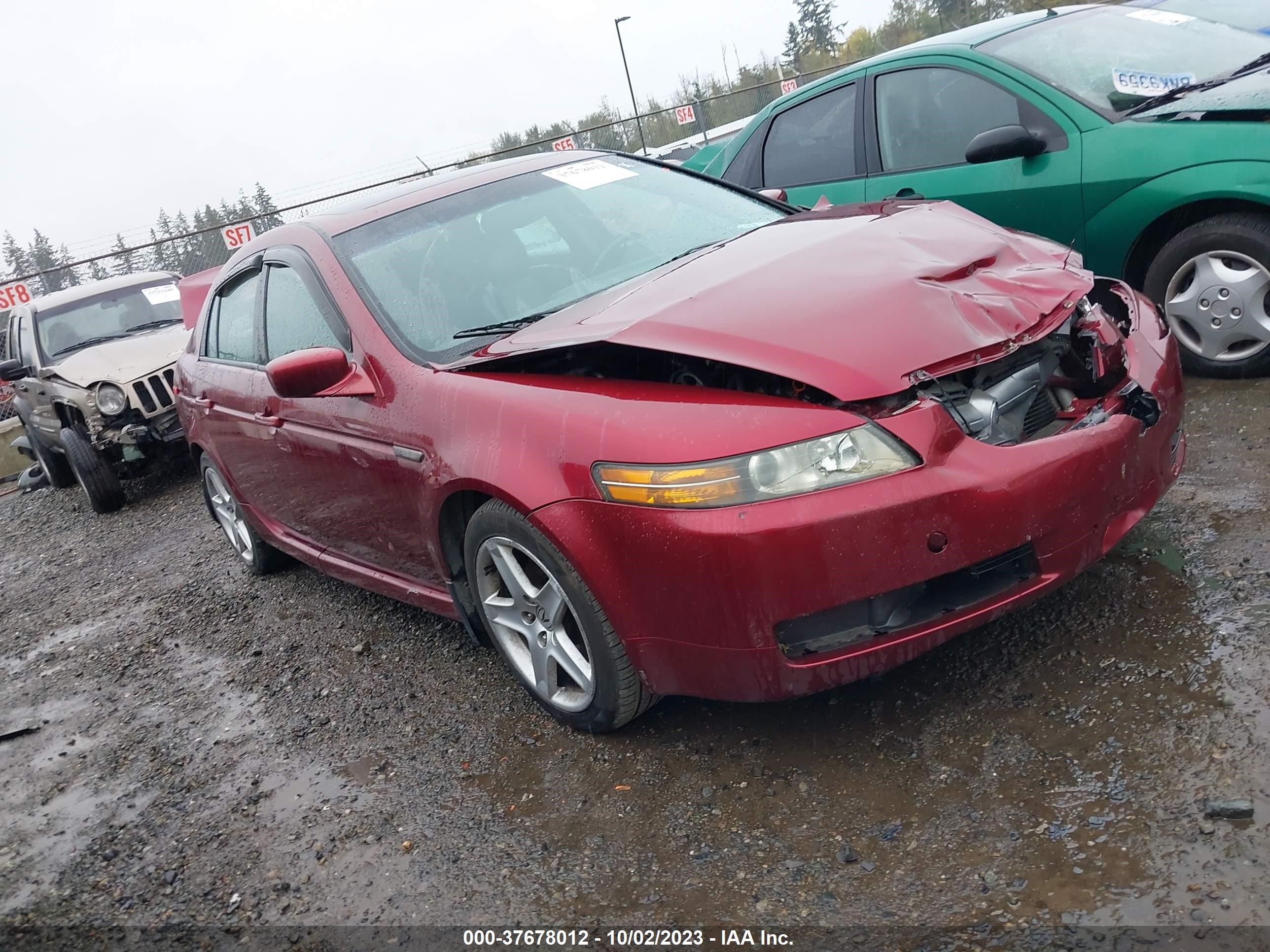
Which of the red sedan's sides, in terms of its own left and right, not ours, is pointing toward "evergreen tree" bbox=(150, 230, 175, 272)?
back

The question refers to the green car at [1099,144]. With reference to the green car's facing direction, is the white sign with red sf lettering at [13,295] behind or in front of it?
behind

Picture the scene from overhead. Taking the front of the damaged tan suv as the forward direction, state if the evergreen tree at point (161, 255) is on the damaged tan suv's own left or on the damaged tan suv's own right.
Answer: on the damaged tan suv's own left

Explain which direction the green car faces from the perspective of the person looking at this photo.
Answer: facing the viewer and to the right of the viewer

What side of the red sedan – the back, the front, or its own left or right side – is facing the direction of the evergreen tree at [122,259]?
back

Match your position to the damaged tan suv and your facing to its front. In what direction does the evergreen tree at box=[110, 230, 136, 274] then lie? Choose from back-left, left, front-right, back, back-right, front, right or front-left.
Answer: back-left

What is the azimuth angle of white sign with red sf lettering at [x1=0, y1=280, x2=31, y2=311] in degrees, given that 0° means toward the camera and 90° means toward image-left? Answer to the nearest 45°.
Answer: approximately 0°

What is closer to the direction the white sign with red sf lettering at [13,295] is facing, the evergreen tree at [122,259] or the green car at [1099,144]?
the green car

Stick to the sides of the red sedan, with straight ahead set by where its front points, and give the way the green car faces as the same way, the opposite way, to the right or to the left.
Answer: the same way

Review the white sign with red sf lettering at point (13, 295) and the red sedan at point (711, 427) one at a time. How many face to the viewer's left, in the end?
0

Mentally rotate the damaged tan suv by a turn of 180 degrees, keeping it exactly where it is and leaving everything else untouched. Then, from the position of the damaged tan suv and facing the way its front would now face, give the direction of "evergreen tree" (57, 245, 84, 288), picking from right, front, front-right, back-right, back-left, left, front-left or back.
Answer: front-right

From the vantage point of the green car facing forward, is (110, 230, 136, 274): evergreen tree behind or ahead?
behind

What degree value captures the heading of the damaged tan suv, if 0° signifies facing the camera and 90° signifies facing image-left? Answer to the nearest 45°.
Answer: approximately 315°

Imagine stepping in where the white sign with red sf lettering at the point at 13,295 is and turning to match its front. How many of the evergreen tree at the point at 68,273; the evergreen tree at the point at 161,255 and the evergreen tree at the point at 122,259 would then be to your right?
0

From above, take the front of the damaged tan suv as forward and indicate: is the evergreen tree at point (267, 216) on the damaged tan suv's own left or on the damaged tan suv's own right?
on the damaged tan suv's own left
